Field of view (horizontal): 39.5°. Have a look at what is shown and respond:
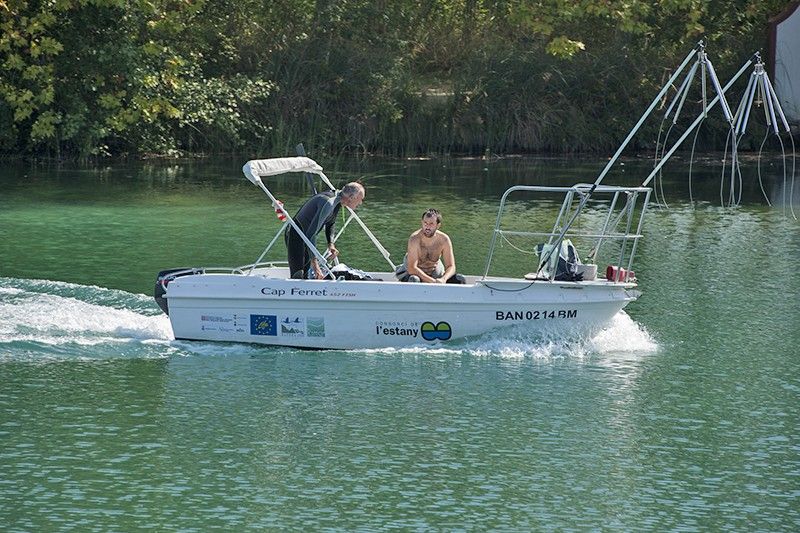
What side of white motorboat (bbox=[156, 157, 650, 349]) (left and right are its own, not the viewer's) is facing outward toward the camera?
right

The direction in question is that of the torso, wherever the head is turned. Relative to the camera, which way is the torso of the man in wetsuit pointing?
to the viewer's right

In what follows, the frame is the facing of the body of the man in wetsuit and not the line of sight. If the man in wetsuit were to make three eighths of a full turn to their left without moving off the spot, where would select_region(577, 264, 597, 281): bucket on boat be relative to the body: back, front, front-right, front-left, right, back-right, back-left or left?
back-right

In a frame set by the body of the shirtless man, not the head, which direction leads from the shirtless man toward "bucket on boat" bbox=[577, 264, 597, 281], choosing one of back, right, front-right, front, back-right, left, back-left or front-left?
left

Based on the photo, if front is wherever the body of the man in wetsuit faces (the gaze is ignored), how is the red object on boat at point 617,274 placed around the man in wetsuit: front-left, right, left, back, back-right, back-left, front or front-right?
front

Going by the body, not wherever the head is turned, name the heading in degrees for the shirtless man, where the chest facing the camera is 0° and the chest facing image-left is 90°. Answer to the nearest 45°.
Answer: approximately 0°
